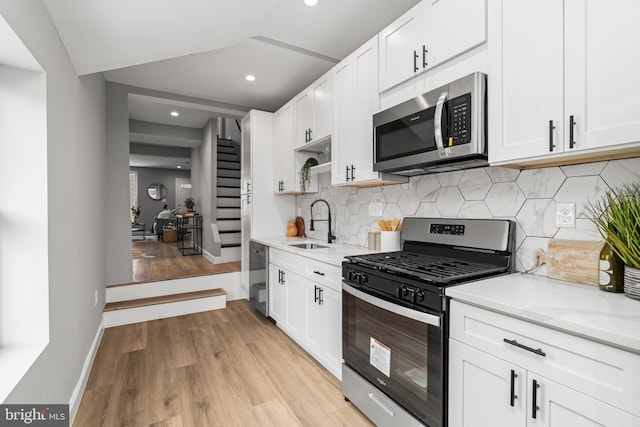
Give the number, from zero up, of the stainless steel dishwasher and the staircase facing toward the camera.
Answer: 1

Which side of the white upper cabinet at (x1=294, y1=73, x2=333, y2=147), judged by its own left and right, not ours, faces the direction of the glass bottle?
left

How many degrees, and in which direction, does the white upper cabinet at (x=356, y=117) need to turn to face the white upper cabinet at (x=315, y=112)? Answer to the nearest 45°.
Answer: approximately 90° to its right

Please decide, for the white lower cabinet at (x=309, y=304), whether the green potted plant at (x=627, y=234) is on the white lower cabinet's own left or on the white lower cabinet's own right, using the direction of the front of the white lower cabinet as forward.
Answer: on the white lower cabinet's own left

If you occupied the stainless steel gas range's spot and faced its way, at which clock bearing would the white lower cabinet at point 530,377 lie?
The white lower cabinet is roughly at 9 o'clock from the stainless steel gas range.

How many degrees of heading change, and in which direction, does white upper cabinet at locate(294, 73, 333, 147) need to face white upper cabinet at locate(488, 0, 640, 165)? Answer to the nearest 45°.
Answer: approximately 90° to its left

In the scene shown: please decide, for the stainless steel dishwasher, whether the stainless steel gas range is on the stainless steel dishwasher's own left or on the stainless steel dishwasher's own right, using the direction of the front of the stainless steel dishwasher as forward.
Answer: on the stainless steel dishwasher's own left

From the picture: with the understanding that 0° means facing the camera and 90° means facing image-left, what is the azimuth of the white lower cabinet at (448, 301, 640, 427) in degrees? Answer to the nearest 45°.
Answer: approximately 45°

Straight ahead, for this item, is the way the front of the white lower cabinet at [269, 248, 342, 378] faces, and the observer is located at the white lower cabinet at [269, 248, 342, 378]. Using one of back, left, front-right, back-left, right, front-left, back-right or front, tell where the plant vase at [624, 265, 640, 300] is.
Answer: left

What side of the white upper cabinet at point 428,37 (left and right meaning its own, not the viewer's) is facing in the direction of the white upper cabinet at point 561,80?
left

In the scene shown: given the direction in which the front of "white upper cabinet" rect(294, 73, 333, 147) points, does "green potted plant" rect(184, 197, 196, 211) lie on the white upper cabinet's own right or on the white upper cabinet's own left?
on the white upper cabinet's own right

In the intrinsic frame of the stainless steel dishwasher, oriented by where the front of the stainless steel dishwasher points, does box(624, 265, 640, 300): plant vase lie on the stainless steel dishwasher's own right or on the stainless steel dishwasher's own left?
on the stainless steel dishwasher's own left

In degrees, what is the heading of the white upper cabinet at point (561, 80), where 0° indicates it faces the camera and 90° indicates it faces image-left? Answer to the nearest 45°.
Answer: approximately 45°
